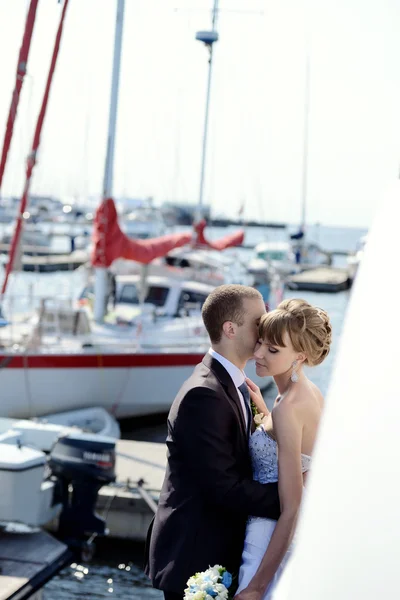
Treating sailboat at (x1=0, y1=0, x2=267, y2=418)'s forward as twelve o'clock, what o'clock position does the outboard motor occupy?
The outboard motor is roughly at 9 o'clock from the sailboat.

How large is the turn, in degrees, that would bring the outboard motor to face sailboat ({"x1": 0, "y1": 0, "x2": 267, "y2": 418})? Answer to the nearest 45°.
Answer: approximately 90° to its right

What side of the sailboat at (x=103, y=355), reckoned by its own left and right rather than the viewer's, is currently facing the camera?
left

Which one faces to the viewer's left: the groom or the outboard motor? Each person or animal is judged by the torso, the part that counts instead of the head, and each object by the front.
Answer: the outboard motor

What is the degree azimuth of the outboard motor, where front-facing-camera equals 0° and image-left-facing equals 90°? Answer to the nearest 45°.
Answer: approximately 90°

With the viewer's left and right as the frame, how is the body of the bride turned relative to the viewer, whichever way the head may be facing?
facing to the left of the viewer

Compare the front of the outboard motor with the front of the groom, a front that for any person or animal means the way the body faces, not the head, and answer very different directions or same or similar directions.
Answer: very different directions

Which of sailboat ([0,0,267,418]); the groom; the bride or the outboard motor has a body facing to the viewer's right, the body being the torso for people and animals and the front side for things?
the groom

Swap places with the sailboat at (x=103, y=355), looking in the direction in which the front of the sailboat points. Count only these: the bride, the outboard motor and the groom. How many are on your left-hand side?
3

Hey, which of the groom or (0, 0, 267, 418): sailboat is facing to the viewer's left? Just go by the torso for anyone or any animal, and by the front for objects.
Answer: the sailboat

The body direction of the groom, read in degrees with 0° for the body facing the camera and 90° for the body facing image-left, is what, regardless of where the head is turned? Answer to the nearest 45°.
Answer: approximately 270°

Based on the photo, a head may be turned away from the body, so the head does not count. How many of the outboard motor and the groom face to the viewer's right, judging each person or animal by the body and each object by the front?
1
